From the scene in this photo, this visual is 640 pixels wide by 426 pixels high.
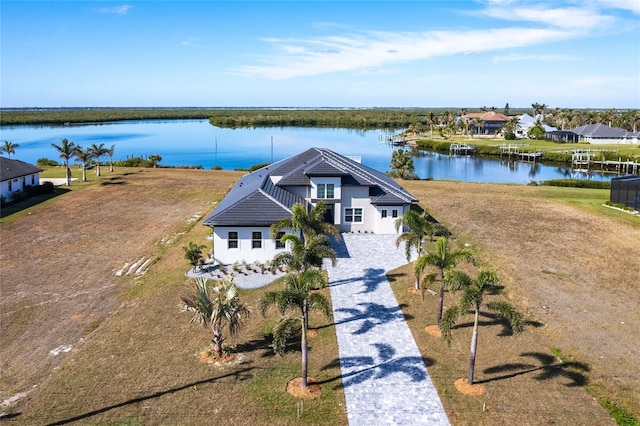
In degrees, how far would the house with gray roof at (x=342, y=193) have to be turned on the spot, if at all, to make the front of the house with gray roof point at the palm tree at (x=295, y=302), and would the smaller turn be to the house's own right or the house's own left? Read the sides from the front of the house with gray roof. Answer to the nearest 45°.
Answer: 0° — it already faces it

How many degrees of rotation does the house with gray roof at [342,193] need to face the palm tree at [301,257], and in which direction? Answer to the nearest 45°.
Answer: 0° — it already faces it

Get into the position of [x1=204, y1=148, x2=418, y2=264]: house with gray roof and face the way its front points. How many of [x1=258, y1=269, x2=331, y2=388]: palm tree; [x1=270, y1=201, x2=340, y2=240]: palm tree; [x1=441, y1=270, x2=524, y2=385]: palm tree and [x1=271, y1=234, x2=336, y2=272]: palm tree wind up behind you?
0

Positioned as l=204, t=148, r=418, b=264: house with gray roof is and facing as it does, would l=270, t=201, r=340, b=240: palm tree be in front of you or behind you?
in front

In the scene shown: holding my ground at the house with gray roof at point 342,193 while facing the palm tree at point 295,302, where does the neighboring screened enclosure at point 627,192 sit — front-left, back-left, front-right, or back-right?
back-left

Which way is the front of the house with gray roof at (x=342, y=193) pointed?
toward the camera

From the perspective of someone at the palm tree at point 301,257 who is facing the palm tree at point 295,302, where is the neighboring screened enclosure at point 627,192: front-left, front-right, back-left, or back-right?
back-left

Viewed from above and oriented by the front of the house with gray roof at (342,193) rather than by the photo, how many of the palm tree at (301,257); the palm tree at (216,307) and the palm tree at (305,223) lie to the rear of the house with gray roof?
0

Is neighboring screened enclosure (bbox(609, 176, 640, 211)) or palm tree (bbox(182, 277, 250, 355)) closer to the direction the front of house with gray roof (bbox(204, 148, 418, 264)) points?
the palm tree

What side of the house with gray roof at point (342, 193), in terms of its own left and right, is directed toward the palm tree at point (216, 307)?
front

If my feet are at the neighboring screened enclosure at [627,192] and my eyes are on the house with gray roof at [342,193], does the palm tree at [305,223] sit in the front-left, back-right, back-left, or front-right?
front-left

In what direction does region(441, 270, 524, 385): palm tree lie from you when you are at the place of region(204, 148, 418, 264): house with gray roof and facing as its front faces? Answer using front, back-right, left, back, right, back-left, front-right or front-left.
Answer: front

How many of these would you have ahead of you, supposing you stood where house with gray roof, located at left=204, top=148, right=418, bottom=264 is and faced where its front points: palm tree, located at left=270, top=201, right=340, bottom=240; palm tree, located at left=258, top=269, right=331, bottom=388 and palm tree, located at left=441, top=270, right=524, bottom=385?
3

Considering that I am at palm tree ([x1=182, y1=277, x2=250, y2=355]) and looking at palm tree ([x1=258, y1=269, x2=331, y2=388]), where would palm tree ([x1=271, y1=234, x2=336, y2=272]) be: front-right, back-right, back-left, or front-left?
front-left
